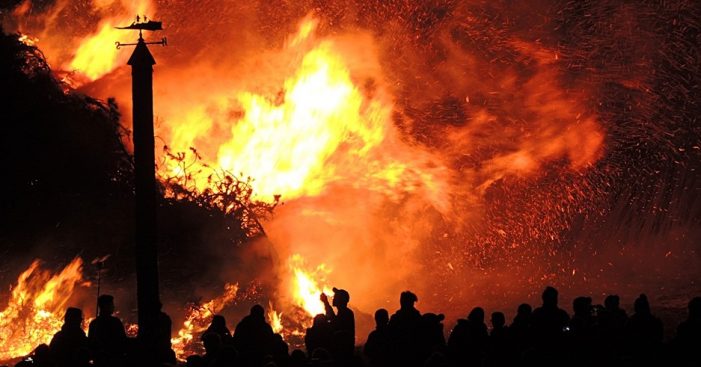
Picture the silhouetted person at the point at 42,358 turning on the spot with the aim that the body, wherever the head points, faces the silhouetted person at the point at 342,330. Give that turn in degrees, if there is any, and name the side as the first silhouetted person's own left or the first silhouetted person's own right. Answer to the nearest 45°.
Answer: approximately 90° to the first silhouetted person's own right

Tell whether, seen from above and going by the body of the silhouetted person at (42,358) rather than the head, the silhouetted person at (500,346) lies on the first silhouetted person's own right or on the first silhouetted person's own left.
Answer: on the first silhouetted person's own right

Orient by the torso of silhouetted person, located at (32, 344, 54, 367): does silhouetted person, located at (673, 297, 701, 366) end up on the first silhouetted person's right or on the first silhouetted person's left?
on the first silhouetted person's right

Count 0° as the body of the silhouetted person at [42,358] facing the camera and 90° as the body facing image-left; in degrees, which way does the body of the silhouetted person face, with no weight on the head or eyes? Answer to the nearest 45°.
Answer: approximately 180°

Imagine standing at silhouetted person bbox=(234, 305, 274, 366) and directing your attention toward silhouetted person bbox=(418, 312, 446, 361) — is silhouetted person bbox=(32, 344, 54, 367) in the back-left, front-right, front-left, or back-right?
back-right

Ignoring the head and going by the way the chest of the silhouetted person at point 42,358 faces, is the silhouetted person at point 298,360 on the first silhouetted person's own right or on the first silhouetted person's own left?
on the first silhouetted person's own right

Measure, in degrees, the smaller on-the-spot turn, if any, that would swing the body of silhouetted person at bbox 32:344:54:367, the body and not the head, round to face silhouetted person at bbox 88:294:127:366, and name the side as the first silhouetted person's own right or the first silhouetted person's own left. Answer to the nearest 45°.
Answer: approximately 45° to the first silhouetted person's own right

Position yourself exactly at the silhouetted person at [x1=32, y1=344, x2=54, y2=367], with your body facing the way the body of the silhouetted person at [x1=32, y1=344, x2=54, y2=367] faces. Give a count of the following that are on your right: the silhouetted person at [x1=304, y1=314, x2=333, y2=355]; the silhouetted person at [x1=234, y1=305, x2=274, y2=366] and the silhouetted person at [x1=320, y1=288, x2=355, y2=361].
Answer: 3

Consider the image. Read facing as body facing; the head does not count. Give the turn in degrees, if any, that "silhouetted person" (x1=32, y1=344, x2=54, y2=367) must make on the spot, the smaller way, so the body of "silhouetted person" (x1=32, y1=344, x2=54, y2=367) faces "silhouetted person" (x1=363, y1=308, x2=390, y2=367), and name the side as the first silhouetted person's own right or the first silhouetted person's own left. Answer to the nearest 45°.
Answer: approximately 90° to the first silhouetted person's own right

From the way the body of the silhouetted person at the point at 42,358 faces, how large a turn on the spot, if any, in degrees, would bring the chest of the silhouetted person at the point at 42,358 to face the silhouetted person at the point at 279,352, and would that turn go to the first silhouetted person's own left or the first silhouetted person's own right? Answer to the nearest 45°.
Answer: approximately 90° to the first silhouetted person's own right
